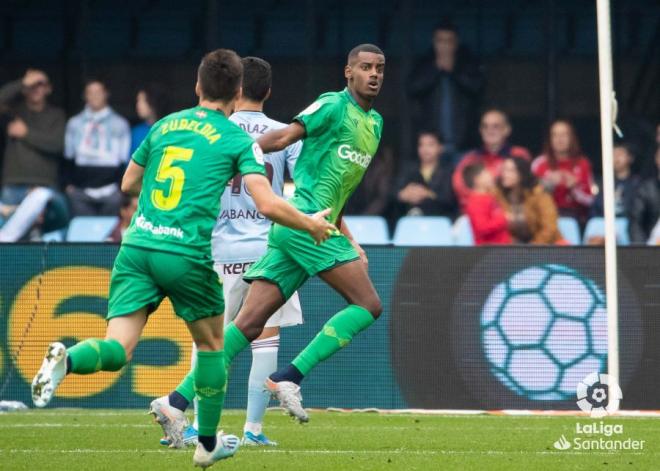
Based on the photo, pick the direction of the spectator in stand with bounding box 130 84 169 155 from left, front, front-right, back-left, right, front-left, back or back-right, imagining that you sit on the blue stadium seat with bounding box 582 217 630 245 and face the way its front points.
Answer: right

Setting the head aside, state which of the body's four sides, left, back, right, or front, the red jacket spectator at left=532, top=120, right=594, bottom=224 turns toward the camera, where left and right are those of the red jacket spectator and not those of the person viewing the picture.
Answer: front

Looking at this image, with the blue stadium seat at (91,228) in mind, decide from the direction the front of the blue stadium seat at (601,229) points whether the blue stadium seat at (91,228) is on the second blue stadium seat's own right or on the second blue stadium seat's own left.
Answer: on the second blue stadium seat's own right

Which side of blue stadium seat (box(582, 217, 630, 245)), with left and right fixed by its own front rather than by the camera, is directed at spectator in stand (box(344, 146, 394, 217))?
right

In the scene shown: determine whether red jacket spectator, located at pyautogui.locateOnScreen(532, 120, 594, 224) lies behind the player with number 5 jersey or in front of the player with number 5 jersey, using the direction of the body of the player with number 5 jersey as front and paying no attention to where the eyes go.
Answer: in front

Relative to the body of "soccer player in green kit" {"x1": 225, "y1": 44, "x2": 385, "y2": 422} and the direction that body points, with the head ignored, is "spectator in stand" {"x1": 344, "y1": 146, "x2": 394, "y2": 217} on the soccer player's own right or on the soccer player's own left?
on the soccer player's own left

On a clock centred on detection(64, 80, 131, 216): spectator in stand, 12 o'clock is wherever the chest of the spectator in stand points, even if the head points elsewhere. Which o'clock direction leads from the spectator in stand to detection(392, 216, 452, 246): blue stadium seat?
The blue stadium seat is roughly at 10 o'clock from the spectator in stand.

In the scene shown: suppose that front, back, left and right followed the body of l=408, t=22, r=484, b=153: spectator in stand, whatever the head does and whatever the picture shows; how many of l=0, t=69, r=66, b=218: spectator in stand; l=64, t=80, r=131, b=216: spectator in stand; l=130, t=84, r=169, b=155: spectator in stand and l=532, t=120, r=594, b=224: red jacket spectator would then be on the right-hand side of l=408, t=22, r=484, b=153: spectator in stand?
3

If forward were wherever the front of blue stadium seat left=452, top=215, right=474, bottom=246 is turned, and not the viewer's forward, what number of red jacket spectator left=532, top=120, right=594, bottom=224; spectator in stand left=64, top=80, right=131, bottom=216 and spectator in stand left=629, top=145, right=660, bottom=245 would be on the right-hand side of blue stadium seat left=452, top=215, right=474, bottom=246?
1

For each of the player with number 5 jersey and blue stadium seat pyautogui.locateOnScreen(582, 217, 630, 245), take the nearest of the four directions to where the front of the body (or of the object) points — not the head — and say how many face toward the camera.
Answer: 1

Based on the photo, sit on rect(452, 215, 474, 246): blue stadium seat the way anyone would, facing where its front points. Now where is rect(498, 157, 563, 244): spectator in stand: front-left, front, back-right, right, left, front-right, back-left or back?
left

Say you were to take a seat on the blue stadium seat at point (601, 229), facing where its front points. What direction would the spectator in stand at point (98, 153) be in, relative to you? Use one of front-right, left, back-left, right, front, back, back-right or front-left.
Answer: right

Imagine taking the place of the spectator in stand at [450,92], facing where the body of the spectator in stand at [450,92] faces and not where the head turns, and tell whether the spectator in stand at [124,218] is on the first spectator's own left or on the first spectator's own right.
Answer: on the first spectator's own right

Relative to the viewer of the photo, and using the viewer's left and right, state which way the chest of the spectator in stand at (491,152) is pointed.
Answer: facing the viewer

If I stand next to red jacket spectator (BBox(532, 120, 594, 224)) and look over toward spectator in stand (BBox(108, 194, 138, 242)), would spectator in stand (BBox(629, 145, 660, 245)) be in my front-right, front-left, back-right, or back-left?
back-left
